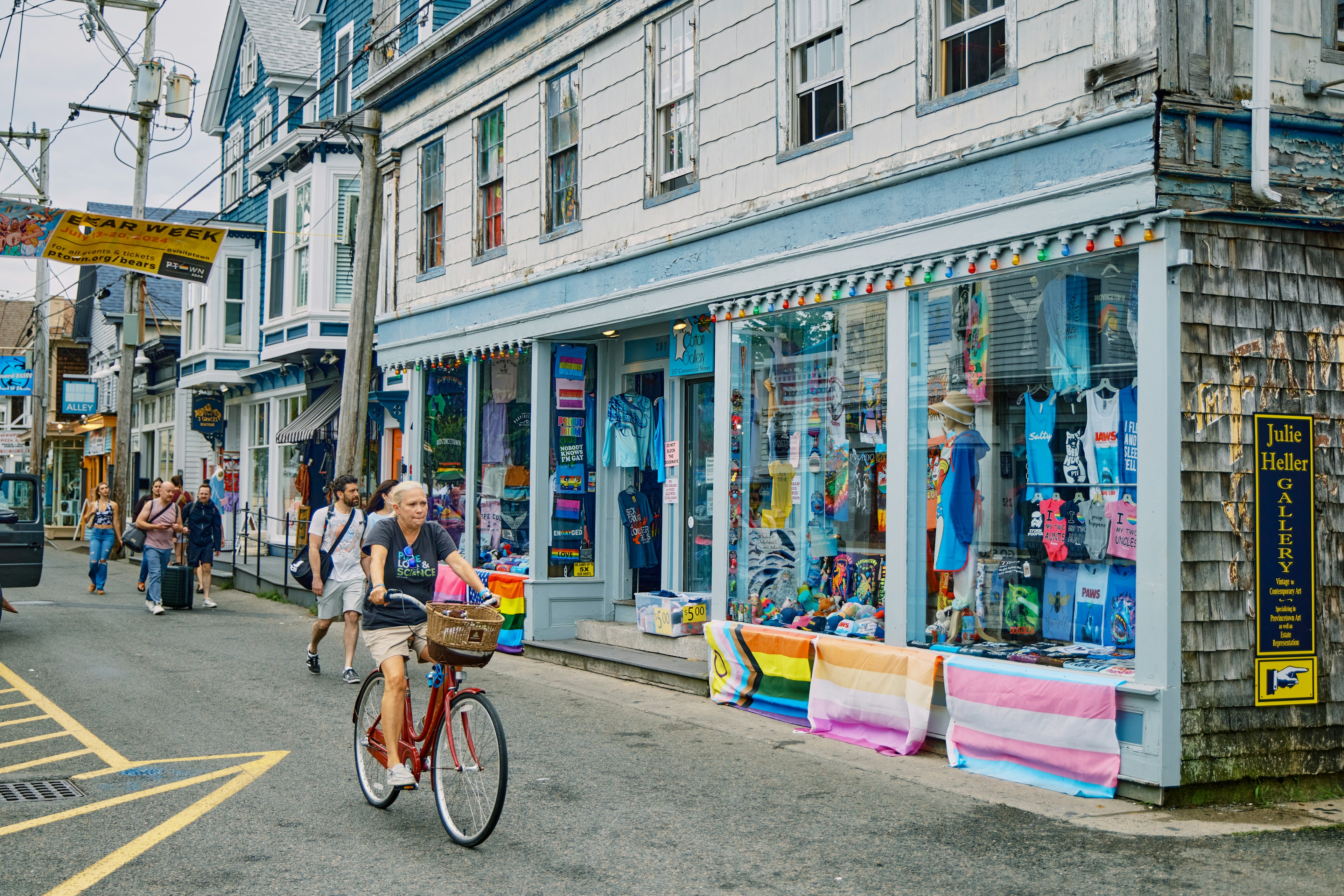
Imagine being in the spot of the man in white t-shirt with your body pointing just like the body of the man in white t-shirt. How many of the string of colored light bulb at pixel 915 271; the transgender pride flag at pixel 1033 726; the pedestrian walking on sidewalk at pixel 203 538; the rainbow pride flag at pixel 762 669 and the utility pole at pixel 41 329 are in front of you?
3

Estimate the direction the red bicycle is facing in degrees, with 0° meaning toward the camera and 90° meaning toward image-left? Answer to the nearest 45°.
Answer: approximately 315°

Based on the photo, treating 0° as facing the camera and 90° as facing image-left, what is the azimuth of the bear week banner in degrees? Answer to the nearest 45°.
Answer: approximately 0°

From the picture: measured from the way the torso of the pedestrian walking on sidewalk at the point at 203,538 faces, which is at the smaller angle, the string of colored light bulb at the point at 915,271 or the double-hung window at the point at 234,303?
the string of colored light bulb

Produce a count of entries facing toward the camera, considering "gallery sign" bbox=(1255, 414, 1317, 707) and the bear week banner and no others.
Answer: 2

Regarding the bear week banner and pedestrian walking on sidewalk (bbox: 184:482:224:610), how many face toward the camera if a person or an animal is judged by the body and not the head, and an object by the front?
2

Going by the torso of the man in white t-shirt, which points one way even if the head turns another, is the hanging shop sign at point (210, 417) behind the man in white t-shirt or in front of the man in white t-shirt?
behind

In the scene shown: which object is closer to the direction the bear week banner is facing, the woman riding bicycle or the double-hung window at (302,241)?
the woman riding bicycle

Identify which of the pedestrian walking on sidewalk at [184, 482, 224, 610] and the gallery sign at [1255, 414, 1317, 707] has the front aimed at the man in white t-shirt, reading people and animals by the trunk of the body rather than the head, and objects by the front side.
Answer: the pedestrian walking on sidewalk

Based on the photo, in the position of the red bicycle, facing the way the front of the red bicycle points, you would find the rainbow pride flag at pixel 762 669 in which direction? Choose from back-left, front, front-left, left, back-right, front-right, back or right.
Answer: left

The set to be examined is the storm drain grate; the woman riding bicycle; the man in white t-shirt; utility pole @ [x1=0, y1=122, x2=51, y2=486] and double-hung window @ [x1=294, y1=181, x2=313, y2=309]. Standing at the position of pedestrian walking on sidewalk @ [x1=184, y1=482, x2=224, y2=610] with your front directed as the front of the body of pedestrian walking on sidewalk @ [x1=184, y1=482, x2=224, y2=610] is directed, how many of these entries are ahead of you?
3

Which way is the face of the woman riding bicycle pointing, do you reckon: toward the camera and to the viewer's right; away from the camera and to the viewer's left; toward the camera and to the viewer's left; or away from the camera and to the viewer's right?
toward the camera and to the viewer's right

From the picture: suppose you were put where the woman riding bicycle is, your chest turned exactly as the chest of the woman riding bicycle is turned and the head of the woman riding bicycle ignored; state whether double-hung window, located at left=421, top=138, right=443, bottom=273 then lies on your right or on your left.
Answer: on your left

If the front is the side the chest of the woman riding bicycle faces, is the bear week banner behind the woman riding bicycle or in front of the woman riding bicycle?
behind
